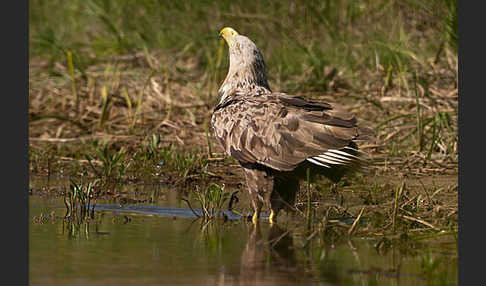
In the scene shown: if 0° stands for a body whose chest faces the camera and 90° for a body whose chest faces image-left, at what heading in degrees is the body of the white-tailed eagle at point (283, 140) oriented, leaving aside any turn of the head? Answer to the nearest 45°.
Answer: approximately 90°
